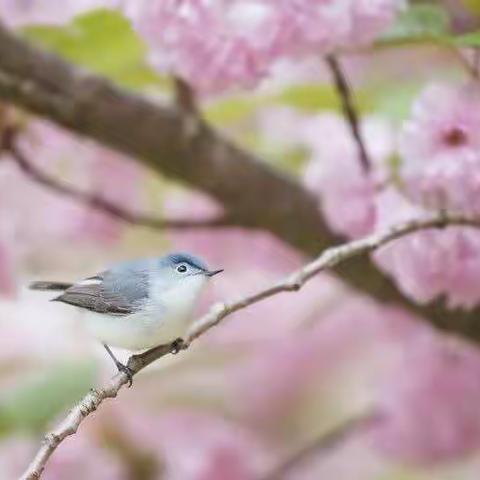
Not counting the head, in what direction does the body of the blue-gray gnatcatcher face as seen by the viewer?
to the viewer's right
